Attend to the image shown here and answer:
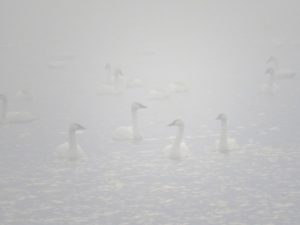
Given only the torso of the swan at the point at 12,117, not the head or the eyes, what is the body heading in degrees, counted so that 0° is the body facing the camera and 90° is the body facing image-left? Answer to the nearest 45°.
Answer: approximately 90°
